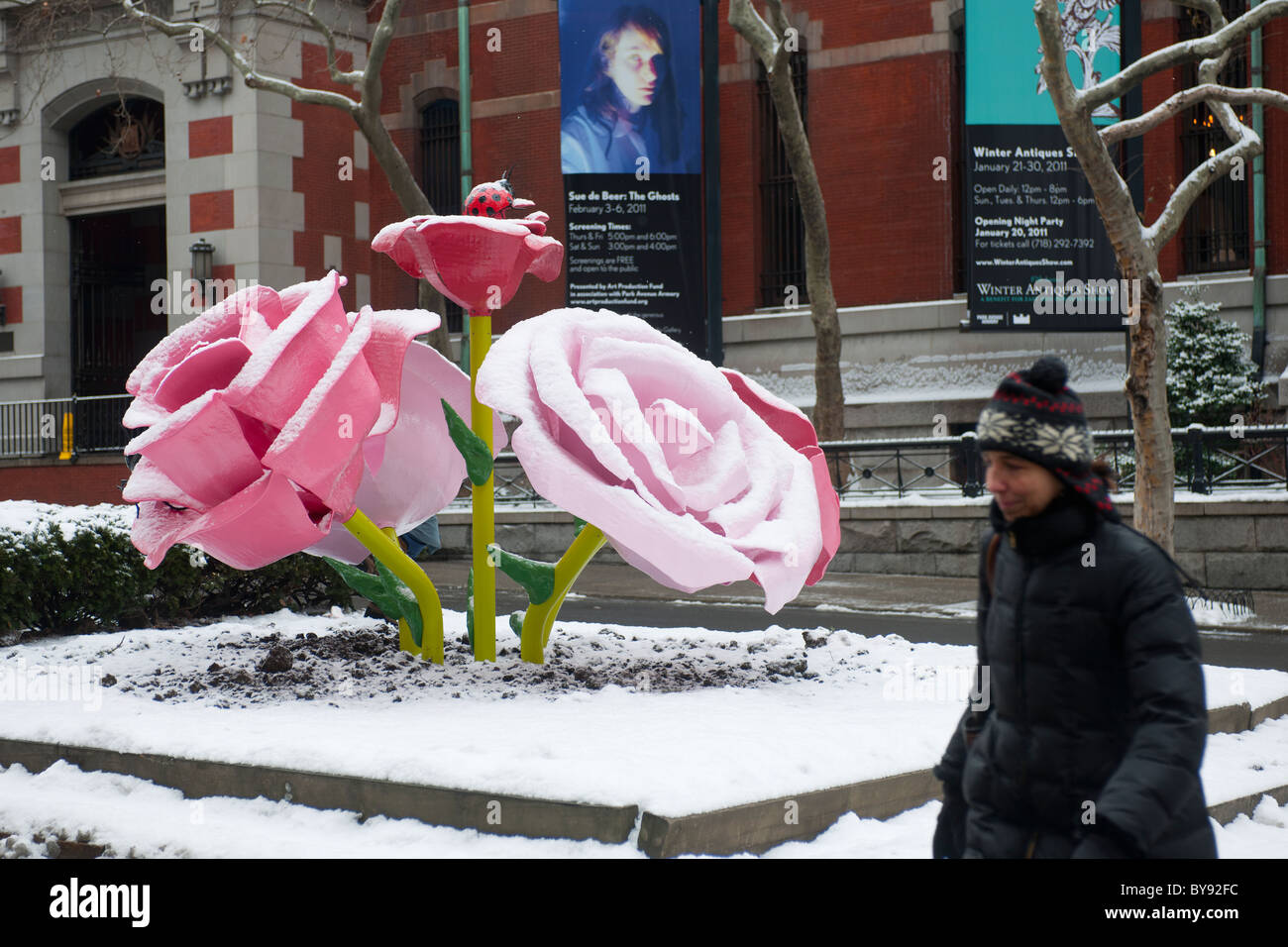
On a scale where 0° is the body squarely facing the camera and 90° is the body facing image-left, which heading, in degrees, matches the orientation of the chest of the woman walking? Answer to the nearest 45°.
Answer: approximately 45°

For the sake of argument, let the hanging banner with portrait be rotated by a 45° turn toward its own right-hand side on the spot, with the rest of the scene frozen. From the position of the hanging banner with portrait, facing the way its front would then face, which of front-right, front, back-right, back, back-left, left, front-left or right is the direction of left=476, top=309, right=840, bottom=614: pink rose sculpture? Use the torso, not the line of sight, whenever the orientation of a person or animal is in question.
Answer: front-left

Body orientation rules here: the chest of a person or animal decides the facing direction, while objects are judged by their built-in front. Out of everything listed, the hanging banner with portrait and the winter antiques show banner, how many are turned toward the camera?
2

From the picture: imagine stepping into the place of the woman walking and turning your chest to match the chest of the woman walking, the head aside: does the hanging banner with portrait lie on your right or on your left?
on your right

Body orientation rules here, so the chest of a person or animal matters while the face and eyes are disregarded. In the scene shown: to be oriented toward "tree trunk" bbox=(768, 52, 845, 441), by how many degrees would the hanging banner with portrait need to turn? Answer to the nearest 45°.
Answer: approximately 45° to its left

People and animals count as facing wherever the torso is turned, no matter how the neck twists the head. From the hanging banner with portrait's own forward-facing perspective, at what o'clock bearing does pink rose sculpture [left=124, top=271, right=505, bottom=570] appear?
The pink rose sculpture is roughly at 12 o'clock from the hanging banner with portrait.

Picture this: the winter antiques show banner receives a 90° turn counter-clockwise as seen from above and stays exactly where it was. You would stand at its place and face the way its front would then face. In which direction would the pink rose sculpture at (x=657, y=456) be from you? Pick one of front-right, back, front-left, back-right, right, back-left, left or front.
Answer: right

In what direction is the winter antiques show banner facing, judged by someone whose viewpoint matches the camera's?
facing the viewer

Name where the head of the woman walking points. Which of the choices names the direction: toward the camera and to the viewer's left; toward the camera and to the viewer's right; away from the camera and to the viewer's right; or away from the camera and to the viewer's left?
toward the camera and to the viewer's left

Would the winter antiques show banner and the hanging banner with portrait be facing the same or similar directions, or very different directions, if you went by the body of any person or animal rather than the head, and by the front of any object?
same or similar directions

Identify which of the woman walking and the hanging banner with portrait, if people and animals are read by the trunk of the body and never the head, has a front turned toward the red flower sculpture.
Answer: the hanging banner with portrait

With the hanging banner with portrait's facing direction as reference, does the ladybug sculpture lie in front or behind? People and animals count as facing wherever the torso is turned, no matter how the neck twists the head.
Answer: in front

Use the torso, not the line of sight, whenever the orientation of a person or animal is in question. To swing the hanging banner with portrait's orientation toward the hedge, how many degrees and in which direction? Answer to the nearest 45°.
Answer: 0° — it already faces it

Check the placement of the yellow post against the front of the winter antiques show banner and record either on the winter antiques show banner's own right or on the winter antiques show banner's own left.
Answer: on the winter antiques show banner's own right

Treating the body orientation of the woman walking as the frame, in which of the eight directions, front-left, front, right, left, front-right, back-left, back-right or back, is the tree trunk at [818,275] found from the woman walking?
back-right

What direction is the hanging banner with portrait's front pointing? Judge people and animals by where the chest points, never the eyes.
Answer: toward the camera
